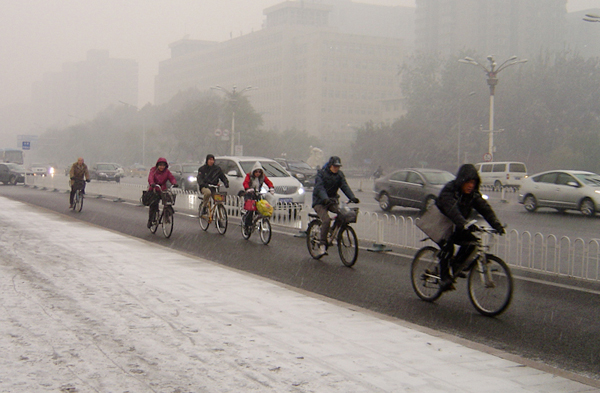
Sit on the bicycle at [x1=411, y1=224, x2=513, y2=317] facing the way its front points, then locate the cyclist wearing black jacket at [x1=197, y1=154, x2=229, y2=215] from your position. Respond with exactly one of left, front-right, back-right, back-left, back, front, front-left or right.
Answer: back

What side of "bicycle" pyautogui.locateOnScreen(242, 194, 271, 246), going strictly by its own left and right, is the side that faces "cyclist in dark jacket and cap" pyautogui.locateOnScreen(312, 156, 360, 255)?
front

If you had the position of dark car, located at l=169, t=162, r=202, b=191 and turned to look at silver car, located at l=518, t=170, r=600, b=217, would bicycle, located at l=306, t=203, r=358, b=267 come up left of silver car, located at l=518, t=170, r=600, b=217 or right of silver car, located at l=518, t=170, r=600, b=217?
right

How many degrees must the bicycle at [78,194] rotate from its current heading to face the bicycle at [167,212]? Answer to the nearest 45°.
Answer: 0° — it already faces it

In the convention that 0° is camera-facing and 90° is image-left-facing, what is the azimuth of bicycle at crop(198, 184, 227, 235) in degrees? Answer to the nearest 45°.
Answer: approximately 315°

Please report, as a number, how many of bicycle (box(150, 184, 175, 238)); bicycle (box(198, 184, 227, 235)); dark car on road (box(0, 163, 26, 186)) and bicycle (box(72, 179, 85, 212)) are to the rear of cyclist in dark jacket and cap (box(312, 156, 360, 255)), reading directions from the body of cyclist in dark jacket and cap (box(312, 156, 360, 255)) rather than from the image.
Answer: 4

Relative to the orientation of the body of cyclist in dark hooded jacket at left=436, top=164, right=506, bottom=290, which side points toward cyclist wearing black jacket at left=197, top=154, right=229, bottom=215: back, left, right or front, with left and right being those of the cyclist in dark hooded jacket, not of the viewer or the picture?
back

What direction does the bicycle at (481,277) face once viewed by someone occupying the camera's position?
facing the viewer and to the right of the viewer

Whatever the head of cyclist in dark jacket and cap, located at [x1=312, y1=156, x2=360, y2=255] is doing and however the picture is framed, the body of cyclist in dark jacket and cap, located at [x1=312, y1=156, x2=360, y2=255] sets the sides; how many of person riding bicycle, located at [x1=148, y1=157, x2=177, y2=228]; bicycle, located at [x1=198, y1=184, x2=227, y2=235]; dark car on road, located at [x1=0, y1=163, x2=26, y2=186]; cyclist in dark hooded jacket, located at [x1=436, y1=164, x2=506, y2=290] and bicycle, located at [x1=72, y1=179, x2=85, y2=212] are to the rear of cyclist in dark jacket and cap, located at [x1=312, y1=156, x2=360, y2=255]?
4

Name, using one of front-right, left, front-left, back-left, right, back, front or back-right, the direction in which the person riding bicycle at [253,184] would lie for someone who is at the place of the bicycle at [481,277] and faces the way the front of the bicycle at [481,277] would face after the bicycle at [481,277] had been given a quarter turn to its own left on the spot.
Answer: left

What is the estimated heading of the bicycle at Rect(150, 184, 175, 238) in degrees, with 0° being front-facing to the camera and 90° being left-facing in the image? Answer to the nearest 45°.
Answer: approximately 315°
